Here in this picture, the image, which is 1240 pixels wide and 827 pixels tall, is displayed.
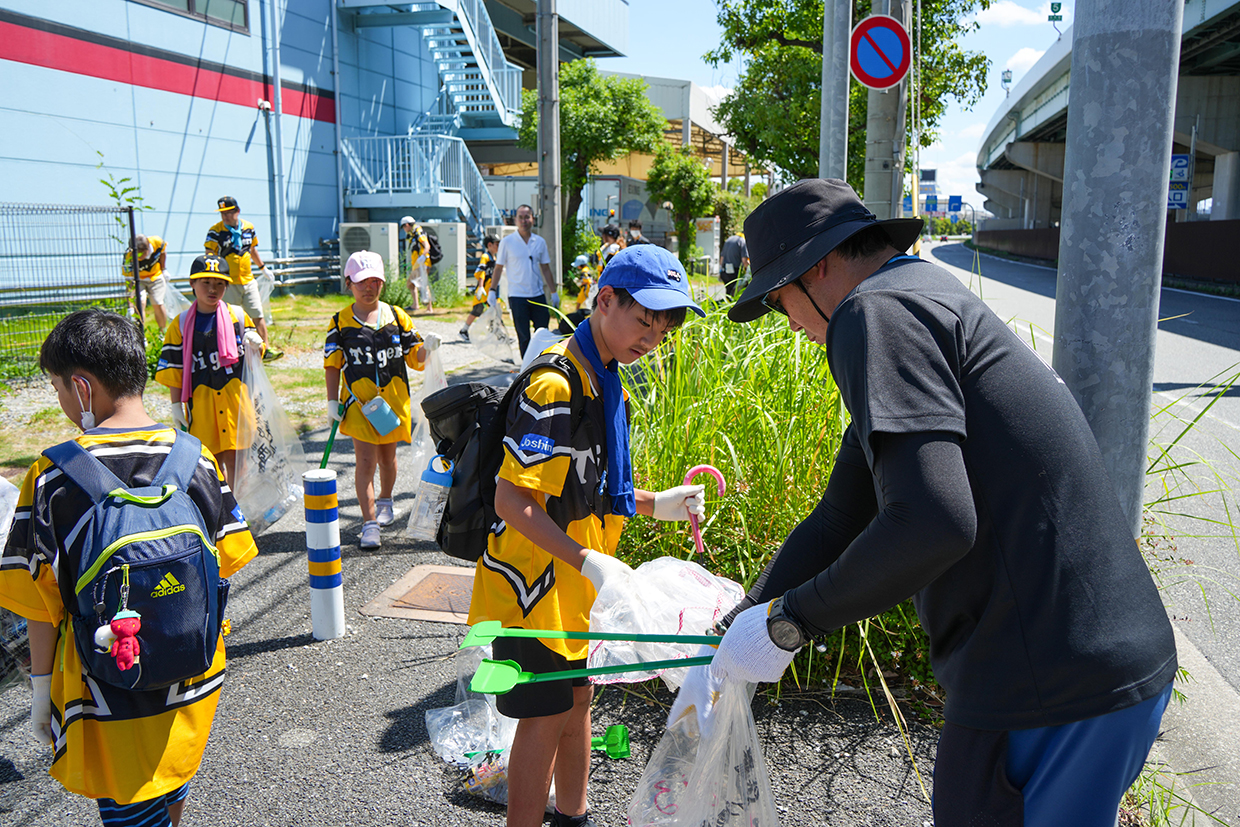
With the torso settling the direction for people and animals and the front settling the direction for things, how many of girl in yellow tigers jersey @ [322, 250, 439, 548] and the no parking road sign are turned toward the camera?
2

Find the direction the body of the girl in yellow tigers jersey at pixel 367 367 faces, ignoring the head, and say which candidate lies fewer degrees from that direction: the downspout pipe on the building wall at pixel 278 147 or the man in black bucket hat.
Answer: the man in black bucket hat

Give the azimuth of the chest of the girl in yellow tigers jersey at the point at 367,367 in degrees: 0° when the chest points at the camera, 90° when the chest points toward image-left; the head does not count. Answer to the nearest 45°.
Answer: approximately 0°

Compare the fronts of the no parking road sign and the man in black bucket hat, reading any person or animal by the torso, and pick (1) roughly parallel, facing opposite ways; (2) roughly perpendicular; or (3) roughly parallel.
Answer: roughly perpendicular

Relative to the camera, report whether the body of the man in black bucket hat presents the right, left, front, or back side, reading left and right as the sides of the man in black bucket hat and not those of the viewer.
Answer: left

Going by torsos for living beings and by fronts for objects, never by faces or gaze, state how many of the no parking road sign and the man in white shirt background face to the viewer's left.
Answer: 0

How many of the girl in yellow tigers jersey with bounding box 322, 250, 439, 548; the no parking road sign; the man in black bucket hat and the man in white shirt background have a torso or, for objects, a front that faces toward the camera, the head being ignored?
3

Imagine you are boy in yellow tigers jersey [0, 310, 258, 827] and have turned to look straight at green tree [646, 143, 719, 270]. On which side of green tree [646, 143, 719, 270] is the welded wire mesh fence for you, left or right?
left

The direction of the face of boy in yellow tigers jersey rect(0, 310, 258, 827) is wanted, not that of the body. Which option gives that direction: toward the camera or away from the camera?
away from the camera

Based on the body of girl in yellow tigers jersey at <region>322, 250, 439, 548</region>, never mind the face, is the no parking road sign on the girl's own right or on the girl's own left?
on the girl's own left

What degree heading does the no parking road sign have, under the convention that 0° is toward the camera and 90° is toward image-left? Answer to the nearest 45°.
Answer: approximately 0°

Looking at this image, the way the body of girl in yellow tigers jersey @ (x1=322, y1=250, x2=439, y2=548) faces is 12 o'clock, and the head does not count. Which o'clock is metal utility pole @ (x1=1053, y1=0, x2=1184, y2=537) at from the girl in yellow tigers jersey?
The metal utility pole is roughly at 11 o'clock from the girl in yellow tigers jersey.

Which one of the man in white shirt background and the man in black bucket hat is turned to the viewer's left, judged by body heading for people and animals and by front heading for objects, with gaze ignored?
the man in black bucket hat
